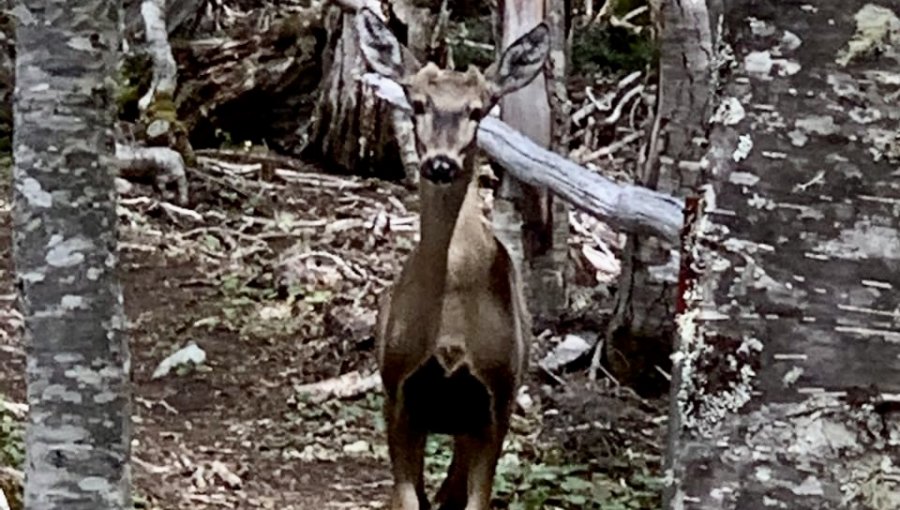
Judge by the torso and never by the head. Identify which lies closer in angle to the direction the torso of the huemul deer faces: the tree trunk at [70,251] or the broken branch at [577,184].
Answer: the tree trunk

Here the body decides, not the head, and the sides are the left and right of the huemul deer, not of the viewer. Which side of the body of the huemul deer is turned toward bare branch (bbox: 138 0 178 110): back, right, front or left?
back

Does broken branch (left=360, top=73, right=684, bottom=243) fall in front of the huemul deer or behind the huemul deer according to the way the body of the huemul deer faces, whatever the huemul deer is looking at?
behind

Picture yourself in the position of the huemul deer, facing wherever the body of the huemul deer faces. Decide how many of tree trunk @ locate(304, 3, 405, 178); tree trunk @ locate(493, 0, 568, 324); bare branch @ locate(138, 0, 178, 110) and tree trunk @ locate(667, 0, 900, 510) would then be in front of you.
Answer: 1

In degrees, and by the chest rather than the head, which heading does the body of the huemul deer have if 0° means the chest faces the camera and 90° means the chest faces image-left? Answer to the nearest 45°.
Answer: approximately 0°

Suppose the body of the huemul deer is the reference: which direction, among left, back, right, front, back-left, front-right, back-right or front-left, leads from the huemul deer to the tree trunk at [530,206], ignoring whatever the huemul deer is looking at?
back

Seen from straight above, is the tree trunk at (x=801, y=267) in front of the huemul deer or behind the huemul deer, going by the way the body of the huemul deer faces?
in front

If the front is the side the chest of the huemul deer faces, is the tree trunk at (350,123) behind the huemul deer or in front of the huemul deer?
behind

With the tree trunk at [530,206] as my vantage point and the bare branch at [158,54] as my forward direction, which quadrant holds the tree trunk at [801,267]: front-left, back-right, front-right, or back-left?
back-left

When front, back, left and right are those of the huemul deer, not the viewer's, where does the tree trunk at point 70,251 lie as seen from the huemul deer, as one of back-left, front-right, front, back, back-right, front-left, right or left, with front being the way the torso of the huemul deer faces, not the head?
front-right
